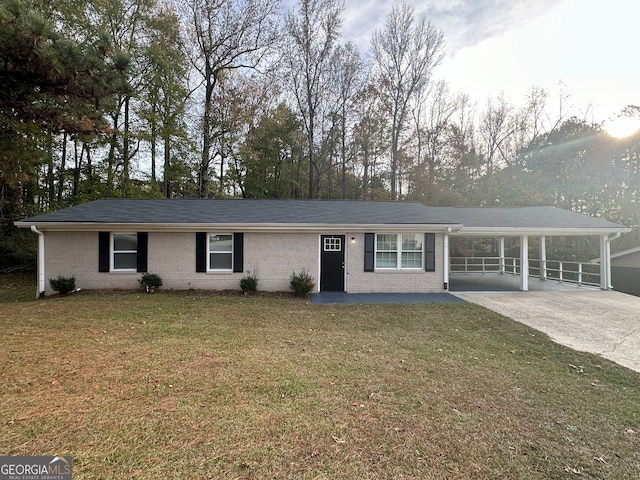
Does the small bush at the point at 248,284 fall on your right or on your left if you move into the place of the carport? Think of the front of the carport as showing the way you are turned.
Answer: on your right

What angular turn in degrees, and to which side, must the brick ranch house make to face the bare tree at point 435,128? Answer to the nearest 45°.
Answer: approximately 135° to its left

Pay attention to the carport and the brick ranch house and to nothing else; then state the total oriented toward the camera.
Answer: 2

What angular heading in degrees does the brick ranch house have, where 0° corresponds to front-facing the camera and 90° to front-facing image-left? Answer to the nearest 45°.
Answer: approximately 0°

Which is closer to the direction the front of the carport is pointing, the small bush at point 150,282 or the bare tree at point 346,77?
the small bush

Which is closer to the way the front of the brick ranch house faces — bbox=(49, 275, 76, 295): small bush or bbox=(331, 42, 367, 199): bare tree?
the small bush

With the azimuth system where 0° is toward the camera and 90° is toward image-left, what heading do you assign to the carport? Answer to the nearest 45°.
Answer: approximately 0°

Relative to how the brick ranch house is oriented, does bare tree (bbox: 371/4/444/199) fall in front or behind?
behind

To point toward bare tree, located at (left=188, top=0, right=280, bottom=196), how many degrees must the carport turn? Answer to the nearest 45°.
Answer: approximately 90° to its right
